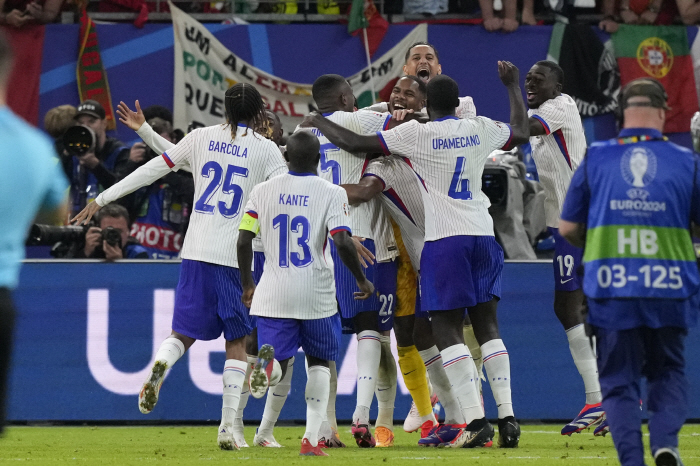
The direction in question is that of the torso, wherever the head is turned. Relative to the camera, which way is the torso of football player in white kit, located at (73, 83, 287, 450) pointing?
away from the camera

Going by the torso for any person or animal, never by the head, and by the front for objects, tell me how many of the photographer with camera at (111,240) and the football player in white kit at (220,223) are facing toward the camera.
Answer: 1

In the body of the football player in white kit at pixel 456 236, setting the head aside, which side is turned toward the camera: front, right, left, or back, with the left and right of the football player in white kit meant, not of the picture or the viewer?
back

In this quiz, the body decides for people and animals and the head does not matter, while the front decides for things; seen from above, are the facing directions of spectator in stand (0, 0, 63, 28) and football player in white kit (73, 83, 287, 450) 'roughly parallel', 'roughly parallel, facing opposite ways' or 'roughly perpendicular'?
roughly parallel, facing opposite ways

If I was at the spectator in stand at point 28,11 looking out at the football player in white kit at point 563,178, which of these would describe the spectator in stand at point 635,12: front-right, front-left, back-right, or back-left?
front-left

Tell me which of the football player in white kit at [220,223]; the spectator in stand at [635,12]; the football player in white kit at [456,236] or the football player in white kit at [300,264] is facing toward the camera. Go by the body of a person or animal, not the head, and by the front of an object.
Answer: the spectator in stand

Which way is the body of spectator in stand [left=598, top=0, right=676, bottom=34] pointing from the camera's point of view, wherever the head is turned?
toward the camera

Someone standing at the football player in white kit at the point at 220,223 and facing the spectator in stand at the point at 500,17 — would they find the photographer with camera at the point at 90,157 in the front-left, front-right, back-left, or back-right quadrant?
front-left

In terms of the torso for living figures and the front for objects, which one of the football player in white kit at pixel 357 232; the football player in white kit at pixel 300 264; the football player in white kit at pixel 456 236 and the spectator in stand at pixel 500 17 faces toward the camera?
the spectator in stand

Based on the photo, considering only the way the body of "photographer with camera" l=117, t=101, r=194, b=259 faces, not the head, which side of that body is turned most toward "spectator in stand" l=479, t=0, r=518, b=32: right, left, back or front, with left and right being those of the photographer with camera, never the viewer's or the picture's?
back

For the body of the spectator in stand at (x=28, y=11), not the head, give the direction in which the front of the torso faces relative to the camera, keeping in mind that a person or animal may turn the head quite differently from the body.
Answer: toward the camera

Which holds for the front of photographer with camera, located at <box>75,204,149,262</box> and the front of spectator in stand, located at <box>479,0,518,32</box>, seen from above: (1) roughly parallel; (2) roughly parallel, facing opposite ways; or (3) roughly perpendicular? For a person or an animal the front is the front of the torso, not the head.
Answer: roughly parallel

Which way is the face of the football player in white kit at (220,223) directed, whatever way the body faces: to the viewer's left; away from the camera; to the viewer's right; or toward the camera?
away from the camera

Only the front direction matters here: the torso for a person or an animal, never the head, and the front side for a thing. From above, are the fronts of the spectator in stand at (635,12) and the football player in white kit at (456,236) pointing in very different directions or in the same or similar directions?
very different directions

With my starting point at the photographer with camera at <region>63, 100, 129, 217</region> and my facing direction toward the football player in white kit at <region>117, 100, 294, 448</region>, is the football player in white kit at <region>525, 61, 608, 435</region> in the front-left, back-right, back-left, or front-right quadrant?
front-left

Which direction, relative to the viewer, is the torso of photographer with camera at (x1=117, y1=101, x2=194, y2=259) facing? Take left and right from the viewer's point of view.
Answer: facing the viewer and to the left of the viewer

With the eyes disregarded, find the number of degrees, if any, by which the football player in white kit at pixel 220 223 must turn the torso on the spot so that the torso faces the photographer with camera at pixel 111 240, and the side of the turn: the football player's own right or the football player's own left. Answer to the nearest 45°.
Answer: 0° — they already face them

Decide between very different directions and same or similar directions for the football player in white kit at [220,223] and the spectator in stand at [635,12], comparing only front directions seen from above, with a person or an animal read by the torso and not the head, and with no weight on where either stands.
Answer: very different directions

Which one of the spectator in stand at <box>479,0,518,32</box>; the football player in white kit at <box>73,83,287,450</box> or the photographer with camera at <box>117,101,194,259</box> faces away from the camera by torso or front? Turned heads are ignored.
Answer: the football player in white kit

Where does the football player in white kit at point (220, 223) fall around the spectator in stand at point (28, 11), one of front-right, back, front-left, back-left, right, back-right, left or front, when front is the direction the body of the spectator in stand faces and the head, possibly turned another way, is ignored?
front
